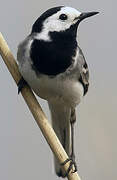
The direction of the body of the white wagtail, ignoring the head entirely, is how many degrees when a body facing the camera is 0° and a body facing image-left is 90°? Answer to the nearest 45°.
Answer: approximately 0°
